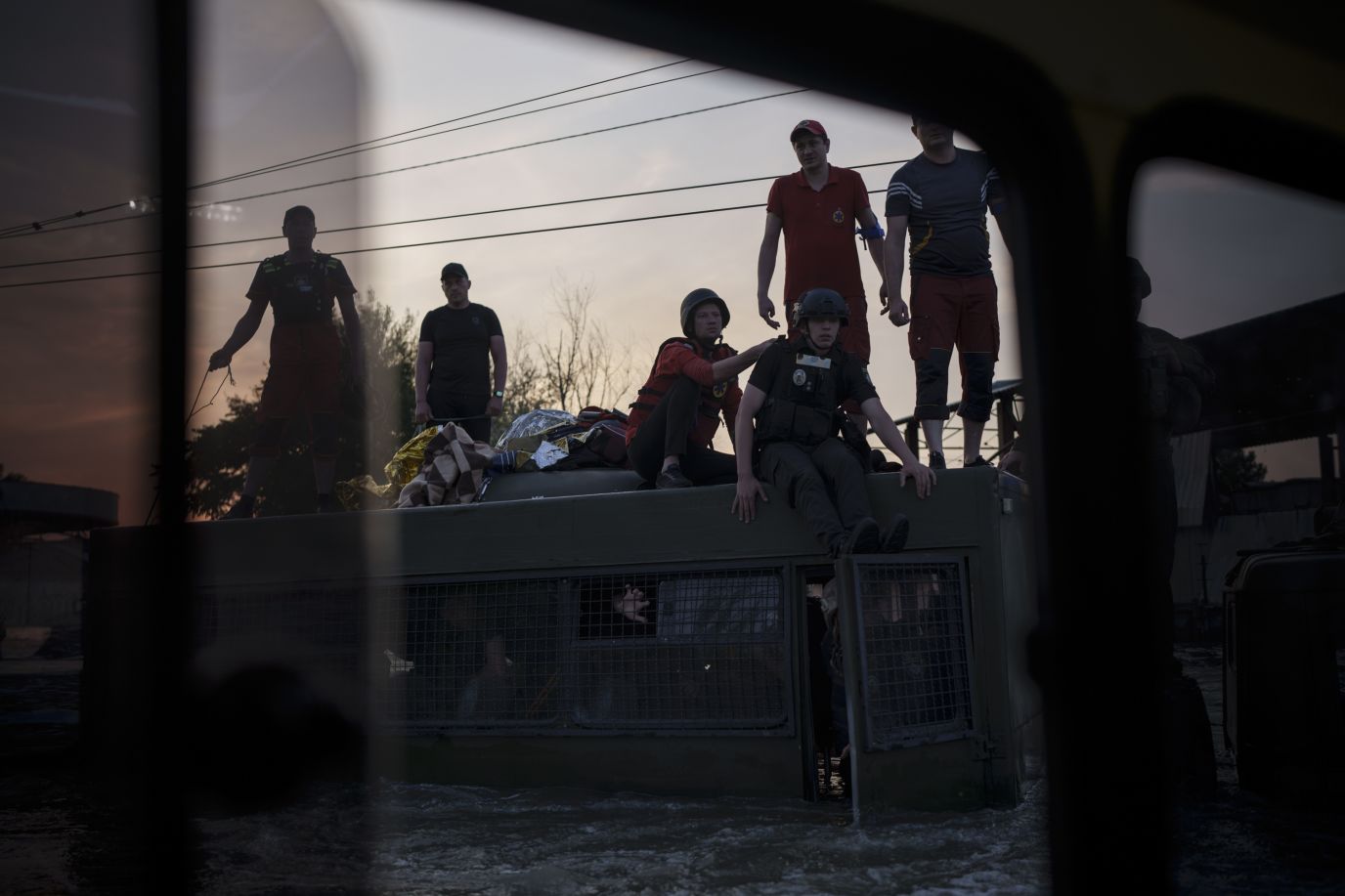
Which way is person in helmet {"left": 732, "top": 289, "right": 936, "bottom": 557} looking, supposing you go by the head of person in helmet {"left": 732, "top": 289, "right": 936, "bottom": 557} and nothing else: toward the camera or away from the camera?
toward the camera

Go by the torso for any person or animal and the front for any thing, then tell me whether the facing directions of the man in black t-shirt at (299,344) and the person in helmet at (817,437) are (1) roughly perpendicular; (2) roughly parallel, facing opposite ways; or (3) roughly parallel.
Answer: roughly parallel

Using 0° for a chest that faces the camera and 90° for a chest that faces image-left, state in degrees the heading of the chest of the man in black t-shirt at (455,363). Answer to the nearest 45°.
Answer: approximately 0°

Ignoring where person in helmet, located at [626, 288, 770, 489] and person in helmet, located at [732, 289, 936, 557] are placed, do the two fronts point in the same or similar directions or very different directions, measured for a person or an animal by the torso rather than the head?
same or similar directions

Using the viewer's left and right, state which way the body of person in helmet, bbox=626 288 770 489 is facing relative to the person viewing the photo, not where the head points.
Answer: facing the viewer and to the right of the viewer

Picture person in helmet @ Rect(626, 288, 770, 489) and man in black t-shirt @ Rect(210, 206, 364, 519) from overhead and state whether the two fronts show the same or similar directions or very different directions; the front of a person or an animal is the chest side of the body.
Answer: same or similar directions

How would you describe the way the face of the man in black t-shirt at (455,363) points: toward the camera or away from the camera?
toward the camera

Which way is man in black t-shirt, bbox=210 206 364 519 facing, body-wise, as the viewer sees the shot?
toward the camera

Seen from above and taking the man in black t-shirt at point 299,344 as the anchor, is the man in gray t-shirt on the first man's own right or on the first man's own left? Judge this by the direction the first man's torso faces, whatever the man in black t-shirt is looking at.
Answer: on the first man's own left

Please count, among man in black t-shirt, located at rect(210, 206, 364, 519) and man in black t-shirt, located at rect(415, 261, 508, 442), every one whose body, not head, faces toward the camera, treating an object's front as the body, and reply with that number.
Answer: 2
